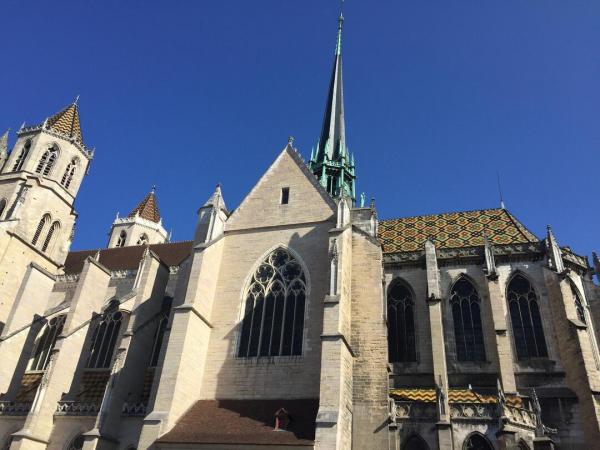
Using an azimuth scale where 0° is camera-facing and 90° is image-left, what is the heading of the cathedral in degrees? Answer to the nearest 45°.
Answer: approximately 90°
